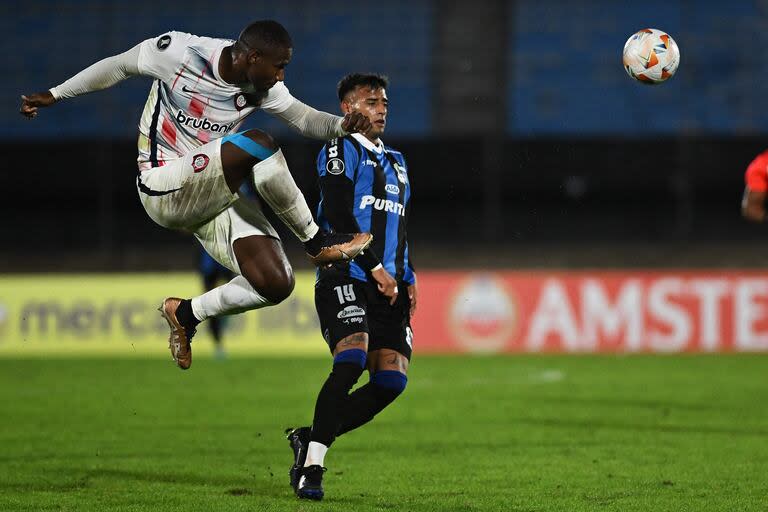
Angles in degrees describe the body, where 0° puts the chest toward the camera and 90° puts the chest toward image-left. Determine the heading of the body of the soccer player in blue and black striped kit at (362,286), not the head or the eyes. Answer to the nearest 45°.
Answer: approximately 315°

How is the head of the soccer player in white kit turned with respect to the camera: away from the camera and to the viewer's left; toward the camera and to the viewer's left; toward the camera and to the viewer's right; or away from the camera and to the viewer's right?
toward the camera and to the viewer's right

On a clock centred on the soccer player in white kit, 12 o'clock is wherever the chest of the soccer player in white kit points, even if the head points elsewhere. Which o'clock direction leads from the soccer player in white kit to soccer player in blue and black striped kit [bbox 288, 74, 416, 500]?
The soccer player in blue and black striped kit is roughly at 10 o'clock from the soccer player in white kit.

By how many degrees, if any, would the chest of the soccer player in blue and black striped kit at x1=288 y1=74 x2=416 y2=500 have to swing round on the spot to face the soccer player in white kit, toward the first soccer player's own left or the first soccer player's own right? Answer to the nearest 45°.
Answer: approximately 90° to the first soccer player's own right

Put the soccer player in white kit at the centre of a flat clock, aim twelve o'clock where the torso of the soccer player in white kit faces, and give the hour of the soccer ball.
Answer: The soccer ball is roughly at 10 o'clock from the soccer player in white kit.

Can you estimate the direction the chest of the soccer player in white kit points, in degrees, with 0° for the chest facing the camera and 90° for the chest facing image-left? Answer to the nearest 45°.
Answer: approximately 315°
